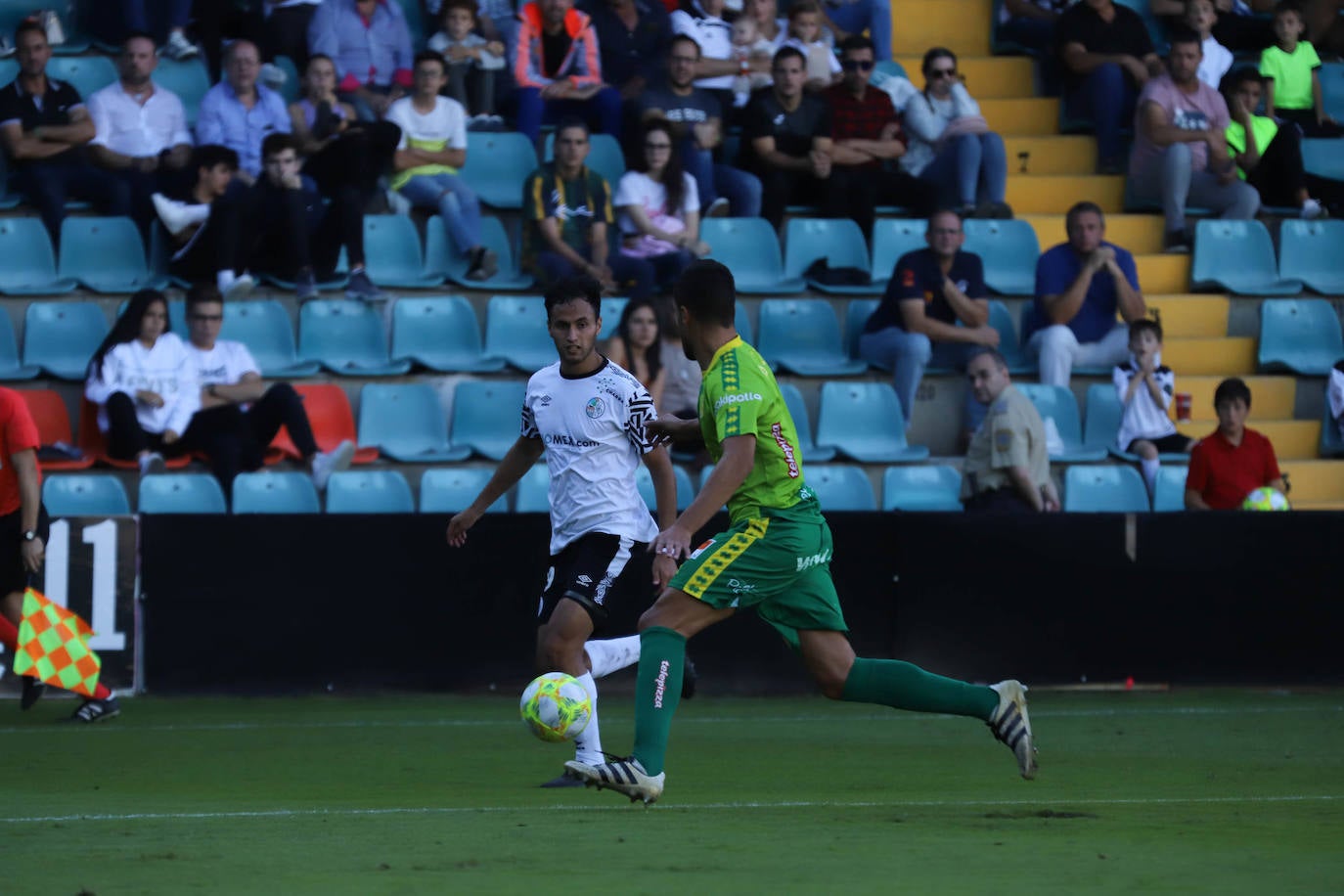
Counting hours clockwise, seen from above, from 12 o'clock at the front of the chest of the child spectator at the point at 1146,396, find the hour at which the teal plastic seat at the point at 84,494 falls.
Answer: The teal plastic seat is roughly at 2 o'clock from the child spectator.

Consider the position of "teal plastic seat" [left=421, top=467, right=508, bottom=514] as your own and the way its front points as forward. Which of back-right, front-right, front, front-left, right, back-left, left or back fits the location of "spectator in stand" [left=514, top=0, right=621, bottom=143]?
back

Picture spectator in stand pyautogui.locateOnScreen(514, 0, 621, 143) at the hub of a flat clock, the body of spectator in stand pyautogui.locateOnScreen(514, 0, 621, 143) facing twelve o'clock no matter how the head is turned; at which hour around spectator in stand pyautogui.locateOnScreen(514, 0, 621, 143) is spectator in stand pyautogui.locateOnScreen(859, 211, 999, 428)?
spectator in stand pyautogui.locateOnScreen(859, 211, 999, 428) is roughly at 10 o'clock from spectator in stand pyautogui.locateOnScreen(514, 0, 621, 143).
